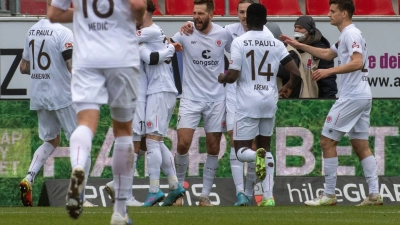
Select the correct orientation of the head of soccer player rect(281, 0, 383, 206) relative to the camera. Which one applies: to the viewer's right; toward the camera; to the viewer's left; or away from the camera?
to the viewer's left

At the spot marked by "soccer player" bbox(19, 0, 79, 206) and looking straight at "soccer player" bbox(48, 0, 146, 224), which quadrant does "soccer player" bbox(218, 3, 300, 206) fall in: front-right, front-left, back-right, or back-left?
front-left

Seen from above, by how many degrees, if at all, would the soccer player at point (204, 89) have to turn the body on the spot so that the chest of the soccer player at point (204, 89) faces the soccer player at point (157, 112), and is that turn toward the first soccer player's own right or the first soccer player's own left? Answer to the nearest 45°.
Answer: approximately 45° to the first soccer player's own right

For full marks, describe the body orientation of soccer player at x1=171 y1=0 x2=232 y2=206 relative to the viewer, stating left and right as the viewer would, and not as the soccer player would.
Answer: facing the viewer

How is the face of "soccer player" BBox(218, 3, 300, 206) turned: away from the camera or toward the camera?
away from the camera

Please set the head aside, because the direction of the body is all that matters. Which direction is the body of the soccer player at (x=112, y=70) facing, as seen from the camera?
away from the camera

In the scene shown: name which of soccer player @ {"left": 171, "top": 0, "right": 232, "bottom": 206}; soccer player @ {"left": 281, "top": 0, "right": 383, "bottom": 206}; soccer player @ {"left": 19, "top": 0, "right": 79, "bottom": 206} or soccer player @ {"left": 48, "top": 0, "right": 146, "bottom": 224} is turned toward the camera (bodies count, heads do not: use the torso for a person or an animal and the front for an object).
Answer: soccer player @ {"left": 171, "top": 0, "right": 232, "bottom": 206}

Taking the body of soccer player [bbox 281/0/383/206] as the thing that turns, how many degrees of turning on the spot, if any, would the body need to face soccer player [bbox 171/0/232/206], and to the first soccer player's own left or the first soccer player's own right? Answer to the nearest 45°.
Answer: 0° — they already face them

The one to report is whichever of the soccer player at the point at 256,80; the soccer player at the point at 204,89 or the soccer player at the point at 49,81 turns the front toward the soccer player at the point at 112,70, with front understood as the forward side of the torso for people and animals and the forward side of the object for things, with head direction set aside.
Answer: the soccer player at the point at 204,89

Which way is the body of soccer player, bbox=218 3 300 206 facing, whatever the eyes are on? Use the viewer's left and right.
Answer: facing away from the viewer
